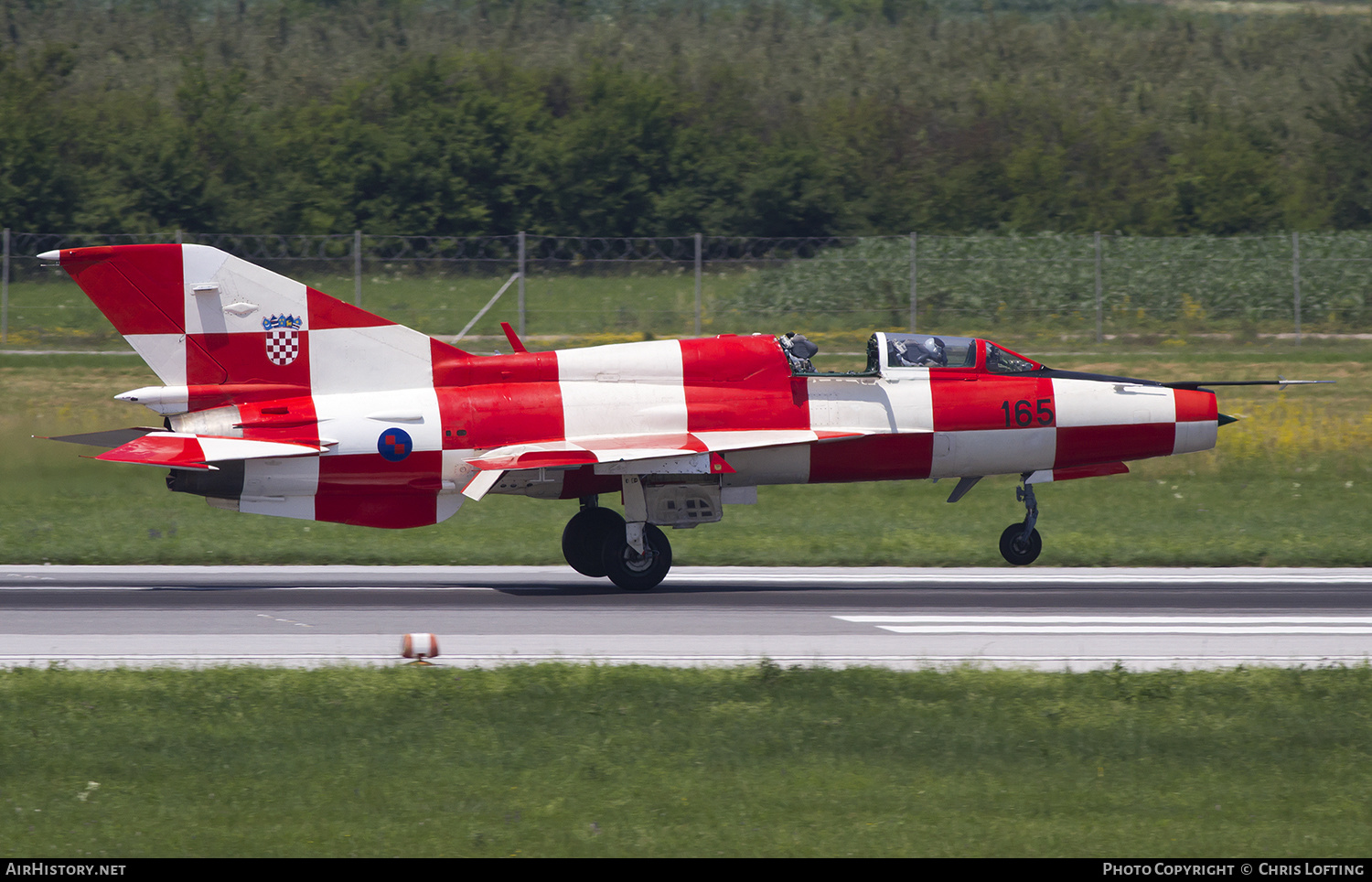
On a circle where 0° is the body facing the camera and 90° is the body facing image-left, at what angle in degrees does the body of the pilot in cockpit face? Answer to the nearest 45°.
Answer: approximately 270°

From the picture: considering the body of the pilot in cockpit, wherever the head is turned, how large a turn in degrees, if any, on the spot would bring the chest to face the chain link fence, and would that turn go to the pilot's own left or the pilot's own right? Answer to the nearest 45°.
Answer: approximately 90° to the pilot's own left
